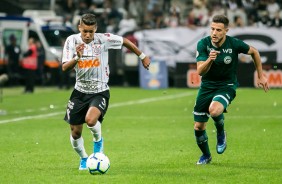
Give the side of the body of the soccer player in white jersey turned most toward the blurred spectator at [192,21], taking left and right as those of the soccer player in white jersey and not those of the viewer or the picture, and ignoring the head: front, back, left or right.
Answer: back

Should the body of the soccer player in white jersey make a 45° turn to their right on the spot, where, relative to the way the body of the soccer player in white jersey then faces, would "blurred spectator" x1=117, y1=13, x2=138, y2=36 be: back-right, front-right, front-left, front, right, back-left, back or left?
back-right

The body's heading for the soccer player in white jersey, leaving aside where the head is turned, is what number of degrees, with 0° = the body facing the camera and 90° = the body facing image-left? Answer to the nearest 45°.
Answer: approximately 0°

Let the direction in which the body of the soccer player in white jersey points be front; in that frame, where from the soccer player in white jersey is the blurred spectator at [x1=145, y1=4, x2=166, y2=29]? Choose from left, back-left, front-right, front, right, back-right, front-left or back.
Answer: back

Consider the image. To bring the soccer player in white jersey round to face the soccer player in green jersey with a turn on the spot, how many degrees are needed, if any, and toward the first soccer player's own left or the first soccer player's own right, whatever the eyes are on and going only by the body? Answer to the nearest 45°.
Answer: approximately 90° to the first soccer player's own left
